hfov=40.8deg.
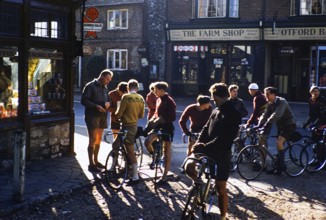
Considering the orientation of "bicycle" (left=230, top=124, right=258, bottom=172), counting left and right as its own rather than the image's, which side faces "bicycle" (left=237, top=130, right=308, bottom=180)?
left

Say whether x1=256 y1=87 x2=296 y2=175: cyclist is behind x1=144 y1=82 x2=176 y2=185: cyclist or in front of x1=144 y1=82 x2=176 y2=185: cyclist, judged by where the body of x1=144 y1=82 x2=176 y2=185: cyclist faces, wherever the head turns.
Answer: behind

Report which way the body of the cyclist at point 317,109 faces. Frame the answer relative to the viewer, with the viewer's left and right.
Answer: facing the viewer and to the left of the viewer

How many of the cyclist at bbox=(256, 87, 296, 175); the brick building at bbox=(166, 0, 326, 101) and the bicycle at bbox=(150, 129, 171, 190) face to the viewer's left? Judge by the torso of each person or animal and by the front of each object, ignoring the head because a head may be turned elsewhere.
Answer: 1

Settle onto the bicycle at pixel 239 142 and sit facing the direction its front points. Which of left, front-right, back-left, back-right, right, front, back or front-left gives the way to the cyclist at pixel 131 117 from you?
front

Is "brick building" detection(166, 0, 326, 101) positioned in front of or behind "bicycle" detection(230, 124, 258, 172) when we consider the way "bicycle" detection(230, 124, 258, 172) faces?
behind

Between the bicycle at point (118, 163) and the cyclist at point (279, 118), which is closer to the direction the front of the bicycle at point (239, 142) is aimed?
the bicycle

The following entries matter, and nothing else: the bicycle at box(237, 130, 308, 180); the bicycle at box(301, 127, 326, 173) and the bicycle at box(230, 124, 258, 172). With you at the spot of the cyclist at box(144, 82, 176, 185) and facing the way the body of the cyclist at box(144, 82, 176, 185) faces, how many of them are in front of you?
0

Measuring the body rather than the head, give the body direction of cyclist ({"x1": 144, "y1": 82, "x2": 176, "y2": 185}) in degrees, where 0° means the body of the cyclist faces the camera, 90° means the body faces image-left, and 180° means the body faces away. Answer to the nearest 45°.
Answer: approximately 90°

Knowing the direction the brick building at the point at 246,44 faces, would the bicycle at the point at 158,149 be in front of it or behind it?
in front

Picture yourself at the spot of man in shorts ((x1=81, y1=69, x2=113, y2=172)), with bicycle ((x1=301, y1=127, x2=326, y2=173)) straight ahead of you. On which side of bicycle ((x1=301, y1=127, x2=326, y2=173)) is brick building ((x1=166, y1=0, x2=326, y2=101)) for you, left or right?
left

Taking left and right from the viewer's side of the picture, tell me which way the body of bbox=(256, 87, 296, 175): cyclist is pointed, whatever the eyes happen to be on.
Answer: facing to the left of the viewer

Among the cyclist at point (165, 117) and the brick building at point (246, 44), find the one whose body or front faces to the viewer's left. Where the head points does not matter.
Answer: the cyclist

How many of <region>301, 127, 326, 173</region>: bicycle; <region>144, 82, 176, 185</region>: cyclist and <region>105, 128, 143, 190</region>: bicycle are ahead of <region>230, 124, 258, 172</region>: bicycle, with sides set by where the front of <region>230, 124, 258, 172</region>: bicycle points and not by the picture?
2
